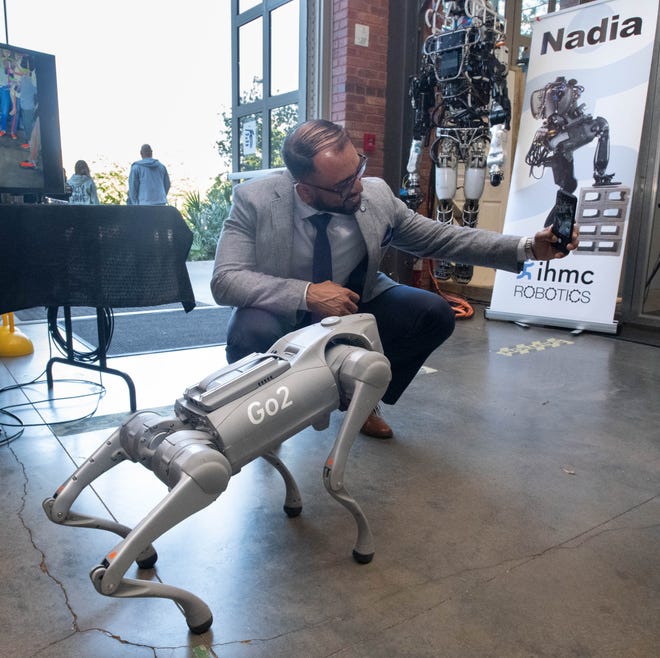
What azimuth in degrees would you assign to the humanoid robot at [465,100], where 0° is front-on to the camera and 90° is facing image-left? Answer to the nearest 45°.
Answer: approximately 0°

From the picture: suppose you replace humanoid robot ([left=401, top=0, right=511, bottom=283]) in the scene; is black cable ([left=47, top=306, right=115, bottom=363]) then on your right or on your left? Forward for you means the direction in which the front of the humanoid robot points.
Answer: on your right

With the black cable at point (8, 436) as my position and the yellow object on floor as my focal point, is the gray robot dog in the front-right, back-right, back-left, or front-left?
back-right

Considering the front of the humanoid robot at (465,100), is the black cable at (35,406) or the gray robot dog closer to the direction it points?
the gray robot dog

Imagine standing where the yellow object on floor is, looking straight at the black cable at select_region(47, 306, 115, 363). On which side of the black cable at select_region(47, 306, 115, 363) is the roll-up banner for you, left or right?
left

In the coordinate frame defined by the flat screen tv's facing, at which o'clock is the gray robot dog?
The gray robot dog is roughly at 1 o'clock from the flat screen tv.

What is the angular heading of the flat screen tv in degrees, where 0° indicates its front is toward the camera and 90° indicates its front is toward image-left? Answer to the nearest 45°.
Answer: approximately 315°

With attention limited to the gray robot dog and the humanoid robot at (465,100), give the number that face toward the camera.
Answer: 1
